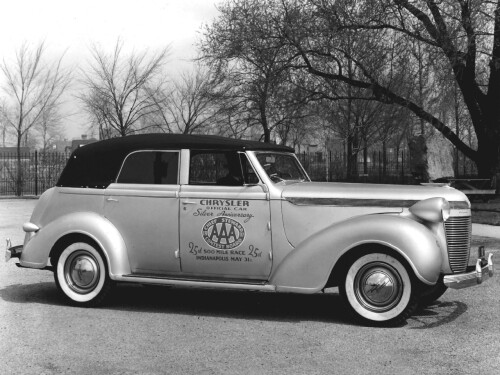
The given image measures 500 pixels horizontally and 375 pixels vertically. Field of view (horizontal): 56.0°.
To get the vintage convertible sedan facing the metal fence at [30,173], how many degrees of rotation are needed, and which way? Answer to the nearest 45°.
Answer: approximately 135° to its left

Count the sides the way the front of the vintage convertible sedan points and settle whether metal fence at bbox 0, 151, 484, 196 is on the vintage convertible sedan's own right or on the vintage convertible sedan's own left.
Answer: on the vintage convertible sedan's own left

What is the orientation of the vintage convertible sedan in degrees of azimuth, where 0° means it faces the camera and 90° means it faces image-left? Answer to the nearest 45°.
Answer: approximately 270°

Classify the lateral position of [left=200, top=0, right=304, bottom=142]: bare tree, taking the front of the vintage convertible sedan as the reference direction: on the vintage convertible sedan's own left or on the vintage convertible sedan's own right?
on the vintage convertible sedan's own left
